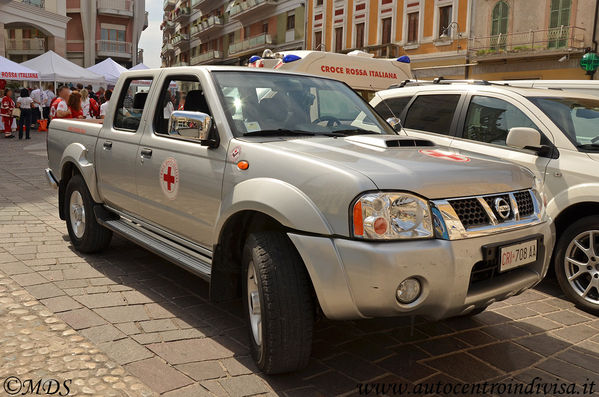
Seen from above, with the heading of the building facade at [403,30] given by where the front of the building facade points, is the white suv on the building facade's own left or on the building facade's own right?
on the building facade's own left

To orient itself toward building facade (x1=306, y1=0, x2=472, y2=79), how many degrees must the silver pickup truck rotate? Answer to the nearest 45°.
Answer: approximately 135° to its left

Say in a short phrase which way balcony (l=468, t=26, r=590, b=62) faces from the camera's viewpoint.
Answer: facing the viewer and to the left of the viewer

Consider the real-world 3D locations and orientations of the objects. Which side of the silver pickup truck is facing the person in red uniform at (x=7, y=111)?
back

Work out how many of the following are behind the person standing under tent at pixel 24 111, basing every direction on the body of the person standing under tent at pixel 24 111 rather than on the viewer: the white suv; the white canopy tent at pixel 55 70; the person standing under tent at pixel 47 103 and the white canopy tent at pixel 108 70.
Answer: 1

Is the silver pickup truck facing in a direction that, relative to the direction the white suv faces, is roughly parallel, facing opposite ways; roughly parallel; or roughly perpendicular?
roughly parallel

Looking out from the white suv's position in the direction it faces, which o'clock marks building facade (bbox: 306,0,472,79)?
The building facade is roughly at 7 o'clock from the white suv.

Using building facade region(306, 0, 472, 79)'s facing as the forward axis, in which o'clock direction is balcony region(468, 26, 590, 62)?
The balcony is roughly at 9 o'clock from the building facade.

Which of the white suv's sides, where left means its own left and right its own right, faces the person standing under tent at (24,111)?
back

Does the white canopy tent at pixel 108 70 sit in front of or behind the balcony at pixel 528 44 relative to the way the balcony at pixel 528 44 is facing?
in front

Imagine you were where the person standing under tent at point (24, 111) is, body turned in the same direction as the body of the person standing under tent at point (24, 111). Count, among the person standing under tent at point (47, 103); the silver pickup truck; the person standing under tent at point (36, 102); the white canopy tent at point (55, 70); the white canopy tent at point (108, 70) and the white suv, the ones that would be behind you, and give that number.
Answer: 2

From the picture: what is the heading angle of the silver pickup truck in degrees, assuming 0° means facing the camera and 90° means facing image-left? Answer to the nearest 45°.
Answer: approximately 315°

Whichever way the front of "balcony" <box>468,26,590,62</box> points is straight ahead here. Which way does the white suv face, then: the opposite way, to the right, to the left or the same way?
to the left
